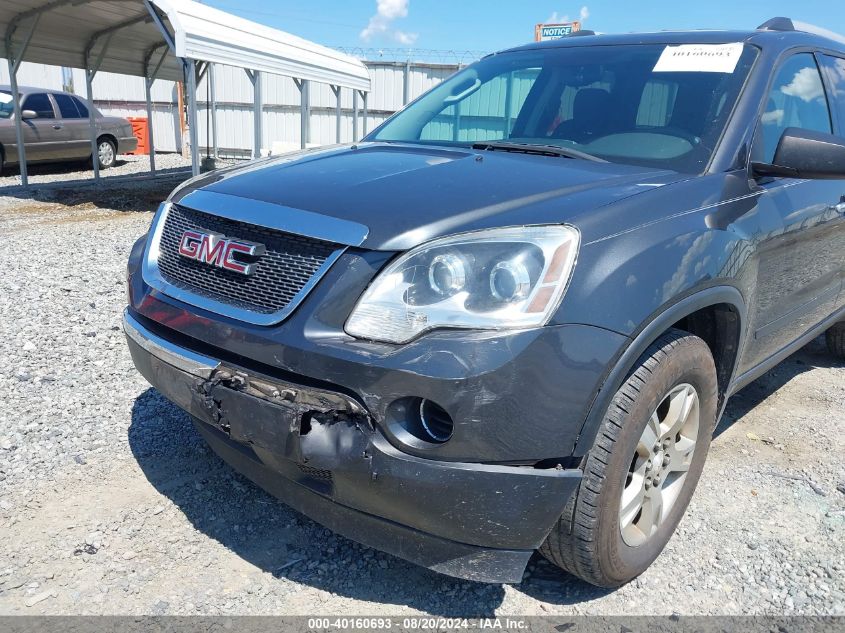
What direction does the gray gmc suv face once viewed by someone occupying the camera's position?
facing the viewer and to the left of the viewer

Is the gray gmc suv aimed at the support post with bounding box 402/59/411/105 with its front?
no

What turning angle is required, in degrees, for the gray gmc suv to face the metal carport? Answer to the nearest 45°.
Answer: approximately 90° to its right

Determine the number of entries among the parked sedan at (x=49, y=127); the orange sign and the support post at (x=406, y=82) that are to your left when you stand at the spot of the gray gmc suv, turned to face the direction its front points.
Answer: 0

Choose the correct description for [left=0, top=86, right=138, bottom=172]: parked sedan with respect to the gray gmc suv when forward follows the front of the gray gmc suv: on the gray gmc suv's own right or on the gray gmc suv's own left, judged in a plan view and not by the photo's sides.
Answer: on the gray gmc suv's own right

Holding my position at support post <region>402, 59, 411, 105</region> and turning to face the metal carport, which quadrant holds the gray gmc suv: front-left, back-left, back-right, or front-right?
front-left

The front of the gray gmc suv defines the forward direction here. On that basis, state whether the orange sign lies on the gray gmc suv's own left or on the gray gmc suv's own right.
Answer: on the gray gmc suv's own right
